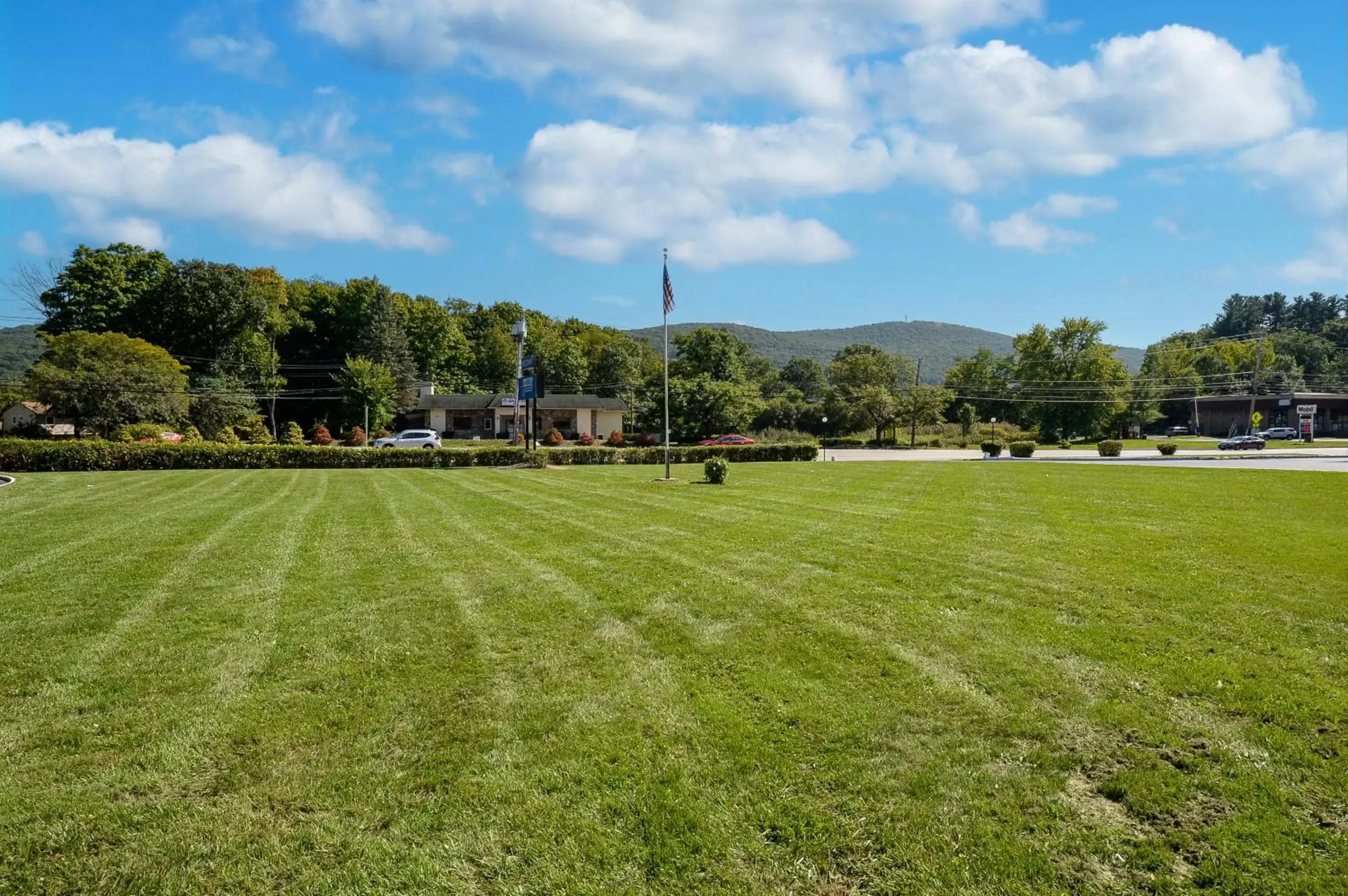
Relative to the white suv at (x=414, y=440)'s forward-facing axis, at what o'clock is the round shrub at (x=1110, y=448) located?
The round shrub is roughly at 7 o'clock from the white suv.

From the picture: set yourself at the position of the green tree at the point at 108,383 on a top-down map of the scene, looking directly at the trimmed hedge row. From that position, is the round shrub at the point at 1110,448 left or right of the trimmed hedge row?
left

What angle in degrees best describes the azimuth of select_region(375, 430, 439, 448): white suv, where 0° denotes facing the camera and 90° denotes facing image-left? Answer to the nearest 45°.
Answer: approximately 90°

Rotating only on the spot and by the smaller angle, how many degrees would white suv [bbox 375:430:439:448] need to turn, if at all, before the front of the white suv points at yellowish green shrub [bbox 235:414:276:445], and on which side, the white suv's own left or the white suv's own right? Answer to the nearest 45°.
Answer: approximately 45° to the white suv's own right

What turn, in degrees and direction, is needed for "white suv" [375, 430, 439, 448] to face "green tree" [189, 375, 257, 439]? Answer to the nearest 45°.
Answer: approximately 45° to its right
